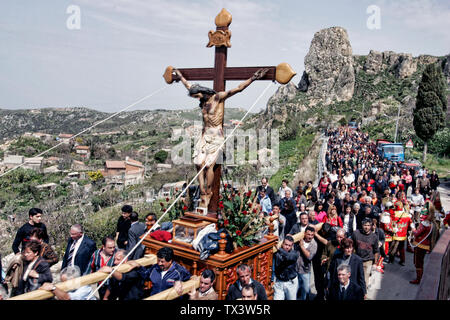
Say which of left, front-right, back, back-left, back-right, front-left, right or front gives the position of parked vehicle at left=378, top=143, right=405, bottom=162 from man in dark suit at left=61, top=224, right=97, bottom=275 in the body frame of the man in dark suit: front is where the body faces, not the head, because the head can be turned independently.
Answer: back

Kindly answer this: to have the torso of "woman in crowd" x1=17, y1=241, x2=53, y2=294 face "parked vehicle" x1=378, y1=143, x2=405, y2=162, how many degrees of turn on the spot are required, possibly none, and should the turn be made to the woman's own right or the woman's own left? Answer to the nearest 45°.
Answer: approximately 180°

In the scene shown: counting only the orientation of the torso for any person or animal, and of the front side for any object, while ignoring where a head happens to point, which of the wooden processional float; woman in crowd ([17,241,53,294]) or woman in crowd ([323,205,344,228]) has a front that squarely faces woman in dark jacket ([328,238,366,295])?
woman in crowd ([323,205,344,228])

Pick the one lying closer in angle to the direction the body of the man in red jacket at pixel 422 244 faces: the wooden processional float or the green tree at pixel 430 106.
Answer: the wooden processional float

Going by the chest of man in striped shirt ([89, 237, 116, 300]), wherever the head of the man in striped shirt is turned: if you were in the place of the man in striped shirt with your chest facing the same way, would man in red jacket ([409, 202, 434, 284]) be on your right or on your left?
on your left

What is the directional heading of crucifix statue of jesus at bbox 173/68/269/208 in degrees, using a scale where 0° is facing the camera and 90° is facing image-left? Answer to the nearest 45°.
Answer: approximately 45°

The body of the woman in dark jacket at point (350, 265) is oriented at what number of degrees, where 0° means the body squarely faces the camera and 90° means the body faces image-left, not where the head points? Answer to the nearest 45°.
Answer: approximately 0°

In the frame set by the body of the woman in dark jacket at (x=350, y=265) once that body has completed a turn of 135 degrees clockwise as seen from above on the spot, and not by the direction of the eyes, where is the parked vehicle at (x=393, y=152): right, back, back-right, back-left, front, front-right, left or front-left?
front-right

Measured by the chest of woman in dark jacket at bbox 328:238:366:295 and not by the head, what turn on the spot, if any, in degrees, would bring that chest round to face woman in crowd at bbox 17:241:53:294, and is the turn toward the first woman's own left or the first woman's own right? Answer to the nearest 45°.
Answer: approximately 45° to the first woman's own right

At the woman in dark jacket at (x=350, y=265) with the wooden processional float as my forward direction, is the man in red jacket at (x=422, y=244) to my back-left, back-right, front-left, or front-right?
back-right
